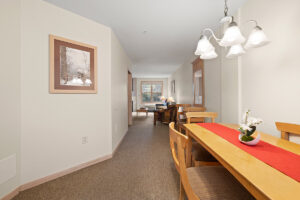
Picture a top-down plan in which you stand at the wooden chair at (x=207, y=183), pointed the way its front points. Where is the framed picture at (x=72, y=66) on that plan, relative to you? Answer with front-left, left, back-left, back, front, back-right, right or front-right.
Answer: back

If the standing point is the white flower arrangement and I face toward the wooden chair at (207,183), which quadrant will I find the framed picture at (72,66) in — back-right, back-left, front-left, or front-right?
front-right

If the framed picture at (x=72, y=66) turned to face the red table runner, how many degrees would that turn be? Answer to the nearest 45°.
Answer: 0° — it already faces it

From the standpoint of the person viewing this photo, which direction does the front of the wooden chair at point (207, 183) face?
facing to the right of the viewer

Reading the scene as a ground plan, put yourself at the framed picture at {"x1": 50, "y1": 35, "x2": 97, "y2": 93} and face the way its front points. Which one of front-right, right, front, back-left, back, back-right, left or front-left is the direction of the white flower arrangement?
front

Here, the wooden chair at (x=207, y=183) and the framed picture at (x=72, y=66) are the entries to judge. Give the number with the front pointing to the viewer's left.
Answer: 0

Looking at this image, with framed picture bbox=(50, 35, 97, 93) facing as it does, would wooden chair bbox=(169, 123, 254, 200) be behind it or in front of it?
in front

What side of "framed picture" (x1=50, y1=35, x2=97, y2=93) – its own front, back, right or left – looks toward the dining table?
front

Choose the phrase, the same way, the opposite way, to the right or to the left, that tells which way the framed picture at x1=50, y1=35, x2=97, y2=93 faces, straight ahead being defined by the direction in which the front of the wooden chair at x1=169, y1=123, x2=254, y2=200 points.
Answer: the same way

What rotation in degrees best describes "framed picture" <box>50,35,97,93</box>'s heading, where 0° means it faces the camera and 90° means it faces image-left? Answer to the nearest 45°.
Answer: approximately 315°
